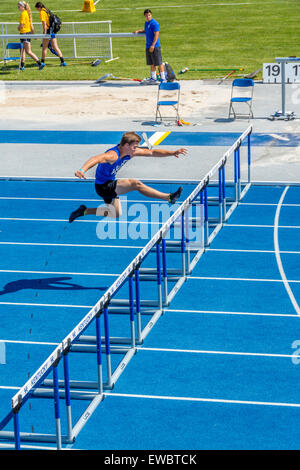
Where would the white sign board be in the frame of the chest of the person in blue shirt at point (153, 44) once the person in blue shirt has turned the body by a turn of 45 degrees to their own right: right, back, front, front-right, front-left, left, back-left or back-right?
back-left

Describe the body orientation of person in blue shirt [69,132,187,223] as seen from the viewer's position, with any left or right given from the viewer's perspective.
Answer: facing to the right of the viewer

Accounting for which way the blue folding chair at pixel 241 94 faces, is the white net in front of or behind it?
behind

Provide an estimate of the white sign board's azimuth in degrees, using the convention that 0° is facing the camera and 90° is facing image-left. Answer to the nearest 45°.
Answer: approximately 0°

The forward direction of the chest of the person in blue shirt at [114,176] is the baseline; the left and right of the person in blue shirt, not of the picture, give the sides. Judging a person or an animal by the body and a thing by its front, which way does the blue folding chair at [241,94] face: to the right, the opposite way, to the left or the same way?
to the right

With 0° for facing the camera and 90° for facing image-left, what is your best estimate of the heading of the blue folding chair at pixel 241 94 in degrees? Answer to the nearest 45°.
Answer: approximately 0°

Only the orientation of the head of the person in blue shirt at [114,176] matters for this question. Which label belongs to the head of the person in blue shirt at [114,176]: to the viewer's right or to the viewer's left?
to the viewer's right

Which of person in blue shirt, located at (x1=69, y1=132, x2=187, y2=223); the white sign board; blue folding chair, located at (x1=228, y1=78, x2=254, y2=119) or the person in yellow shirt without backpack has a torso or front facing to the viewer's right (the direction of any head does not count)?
the person in blue shirt
